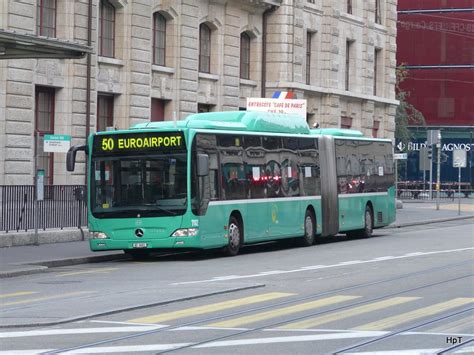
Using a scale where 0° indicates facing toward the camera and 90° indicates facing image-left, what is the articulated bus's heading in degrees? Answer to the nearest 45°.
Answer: approximately 45°

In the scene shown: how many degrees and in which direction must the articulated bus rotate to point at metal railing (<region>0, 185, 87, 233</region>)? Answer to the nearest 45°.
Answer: approximately 90° to its right
